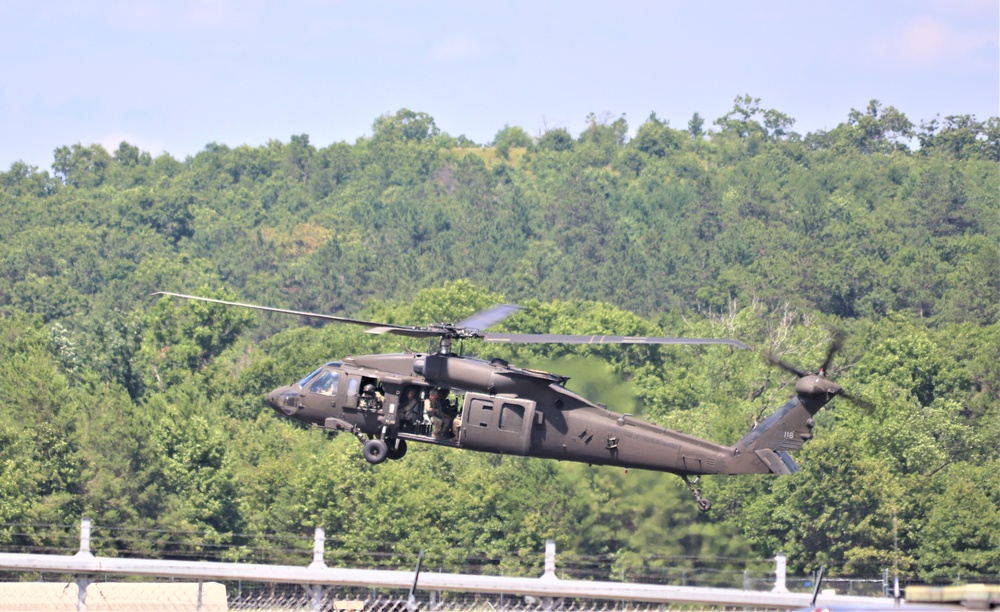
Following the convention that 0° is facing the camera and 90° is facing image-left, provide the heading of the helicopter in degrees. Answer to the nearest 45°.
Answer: approximately 90°

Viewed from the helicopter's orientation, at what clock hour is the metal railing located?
The metal railing is roughly at 10 o'clock from the helicopter.
